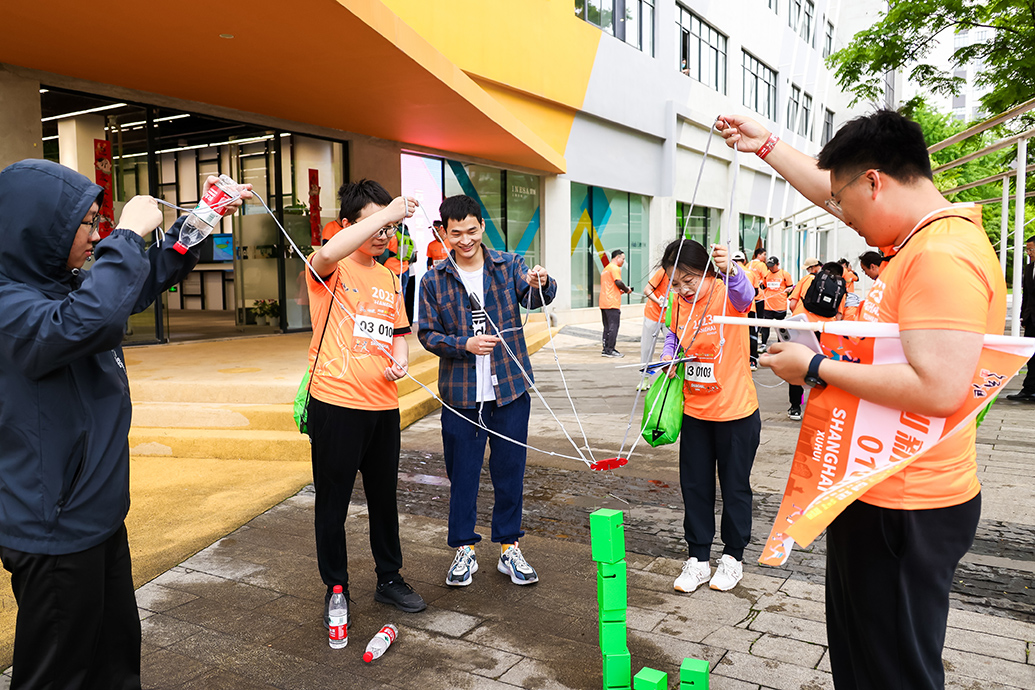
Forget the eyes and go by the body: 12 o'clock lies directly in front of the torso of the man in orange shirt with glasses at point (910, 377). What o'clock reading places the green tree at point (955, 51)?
The green tree is roughly at 3 o'clock from the man in orange shirt with glasses.

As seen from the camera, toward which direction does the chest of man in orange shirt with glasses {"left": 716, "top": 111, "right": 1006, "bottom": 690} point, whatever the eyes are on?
to the viewer's left

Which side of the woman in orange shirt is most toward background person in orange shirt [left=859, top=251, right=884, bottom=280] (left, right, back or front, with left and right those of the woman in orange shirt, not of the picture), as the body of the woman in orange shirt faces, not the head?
back

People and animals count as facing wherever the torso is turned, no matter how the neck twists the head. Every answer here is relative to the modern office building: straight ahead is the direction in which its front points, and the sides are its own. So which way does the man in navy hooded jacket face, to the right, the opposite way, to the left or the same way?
to the left

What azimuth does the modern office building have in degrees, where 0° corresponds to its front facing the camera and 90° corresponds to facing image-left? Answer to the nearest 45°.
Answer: approximately 315°

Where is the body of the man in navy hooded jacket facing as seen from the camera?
to the viewer's right

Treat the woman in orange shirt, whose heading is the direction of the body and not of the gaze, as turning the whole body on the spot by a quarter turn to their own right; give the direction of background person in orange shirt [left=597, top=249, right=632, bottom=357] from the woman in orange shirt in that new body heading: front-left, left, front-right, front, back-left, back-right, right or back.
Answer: front-right

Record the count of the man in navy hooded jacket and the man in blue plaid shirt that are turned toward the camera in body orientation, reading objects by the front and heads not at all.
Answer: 1

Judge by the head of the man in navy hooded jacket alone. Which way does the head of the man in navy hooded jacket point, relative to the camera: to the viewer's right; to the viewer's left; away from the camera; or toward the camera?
to the viewer's right

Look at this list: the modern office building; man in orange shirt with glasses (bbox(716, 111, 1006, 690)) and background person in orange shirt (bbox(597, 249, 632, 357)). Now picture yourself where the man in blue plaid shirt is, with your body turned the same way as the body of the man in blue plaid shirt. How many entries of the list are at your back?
2

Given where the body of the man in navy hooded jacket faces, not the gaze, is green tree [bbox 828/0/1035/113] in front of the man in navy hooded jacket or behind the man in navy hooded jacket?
in front

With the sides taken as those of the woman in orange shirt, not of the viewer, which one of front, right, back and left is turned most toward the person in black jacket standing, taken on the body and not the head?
back
